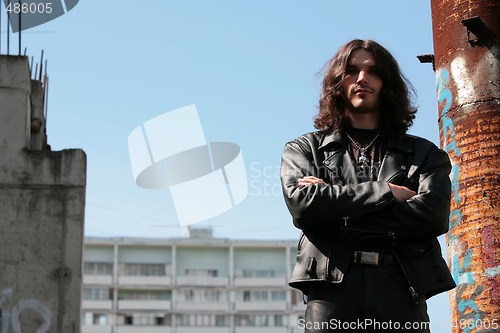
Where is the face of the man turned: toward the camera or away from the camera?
toward the camera

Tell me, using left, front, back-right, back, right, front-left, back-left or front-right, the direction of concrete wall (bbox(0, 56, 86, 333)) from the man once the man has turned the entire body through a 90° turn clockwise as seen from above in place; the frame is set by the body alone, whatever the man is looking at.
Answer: front-right

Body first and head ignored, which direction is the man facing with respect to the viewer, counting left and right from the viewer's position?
facing the viewer

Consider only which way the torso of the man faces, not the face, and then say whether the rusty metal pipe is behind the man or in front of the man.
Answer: behind
